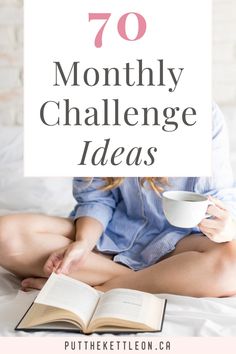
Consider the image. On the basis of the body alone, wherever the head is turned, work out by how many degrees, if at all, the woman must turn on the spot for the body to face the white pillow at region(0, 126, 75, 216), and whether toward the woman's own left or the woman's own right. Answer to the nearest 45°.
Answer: approximately 135° to the woman's own right

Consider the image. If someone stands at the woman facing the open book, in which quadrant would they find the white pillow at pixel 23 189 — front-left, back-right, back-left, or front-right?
back-right

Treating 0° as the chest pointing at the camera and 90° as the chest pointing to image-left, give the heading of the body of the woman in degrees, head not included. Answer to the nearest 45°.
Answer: approximately 0°
